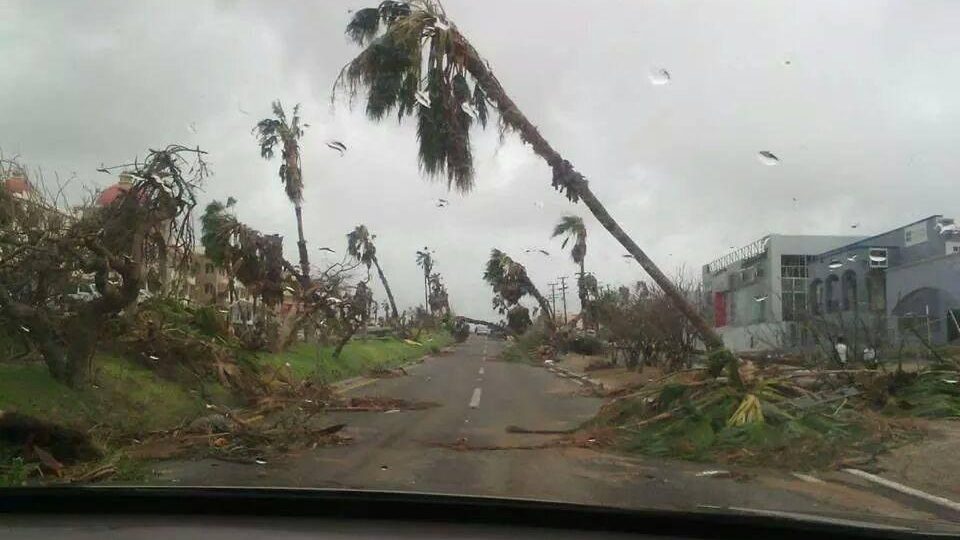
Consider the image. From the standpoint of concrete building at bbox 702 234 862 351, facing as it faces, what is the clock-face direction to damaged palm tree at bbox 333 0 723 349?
The damaged palm tree is roughly at 11 o'clock from the concrete building.

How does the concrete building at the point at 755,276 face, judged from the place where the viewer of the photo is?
facing the viewer and to the left of the viewer

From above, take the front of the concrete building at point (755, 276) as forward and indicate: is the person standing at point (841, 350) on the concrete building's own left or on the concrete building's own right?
on the concrete building's own left

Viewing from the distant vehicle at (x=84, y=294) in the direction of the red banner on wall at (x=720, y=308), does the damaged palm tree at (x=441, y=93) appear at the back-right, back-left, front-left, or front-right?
front-right

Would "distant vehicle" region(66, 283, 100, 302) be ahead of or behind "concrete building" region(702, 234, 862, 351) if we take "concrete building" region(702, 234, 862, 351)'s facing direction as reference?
ahead

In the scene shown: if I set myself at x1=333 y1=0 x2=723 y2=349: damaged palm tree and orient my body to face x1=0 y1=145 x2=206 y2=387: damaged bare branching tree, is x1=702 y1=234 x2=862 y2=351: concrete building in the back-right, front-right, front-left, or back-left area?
back-right

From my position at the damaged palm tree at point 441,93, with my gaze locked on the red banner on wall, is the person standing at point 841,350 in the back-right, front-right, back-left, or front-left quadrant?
front-right

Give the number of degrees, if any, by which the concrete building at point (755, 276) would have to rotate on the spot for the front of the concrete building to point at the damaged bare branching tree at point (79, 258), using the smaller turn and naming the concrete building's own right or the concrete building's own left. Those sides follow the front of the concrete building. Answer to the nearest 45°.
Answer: approximately 45° to the concrete building's own left
